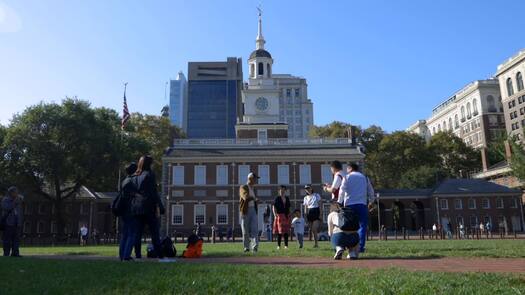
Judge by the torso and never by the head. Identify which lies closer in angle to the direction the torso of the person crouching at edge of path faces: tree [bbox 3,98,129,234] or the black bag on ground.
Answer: the tree

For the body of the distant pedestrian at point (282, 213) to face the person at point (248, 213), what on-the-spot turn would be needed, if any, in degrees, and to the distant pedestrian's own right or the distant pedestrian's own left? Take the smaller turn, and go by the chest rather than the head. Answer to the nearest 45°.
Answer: approximately 45° to the distant pedestrian's own right

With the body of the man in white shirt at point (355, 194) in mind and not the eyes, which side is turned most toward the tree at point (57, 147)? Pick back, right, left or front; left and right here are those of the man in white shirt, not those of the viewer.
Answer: front

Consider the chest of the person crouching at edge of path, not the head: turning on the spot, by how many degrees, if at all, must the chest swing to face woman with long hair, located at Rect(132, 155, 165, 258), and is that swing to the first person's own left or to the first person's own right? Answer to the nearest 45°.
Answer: approximately 45° to the first person's own left

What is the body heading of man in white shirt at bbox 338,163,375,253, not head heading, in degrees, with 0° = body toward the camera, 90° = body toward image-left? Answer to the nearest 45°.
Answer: approximately 135°

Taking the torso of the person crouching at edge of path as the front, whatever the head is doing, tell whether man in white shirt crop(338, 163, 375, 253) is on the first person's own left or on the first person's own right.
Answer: on the first person's own right

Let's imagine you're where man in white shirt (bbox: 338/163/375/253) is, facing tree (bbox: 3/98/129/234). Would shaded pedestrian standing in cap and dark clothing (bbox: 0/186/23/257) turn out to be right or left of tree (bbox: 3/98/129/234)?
left

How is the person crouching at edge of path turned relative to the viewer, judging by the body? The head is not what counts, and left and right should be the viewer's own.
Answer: facing away from the viewer and to the left of the viewer

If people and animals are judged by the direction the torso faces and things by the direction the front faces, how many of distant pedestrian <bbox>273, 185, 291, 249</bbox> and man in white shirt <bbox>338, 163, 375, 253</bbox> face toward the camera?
1

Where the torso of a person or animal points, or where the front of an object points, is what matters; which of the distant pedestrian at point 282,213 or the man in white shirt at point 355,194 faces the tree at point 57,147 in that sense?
the man in white shirt

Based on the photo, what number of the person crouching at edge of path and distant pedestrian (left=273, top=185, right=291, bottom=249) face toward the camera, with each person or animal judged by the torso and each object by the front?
1

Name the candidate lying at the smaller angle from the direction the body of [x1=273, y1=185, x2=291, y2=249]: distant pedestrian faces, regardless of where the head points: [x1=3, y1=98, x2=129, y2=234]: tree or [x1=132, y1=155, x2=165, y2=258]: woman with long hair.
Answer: the woman with long hair

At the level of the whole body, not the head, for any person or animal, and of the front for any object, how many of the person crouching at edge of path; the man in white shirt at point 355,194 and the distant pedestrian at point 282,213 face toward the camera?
1

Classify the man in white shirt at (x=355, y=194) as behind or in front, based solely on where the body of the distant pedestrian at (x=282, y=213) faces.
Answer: in front

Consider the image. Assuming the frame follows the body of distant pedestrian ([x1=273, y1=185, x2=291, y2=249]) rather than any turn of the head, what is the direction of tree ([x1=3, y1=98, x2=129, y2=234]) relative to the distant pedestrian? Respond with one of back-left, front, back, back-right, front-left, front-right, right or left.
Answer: back-right

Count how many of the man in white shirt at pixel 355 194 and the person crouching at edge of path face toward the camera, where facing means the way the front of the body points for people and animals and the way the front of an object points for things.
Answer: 0
